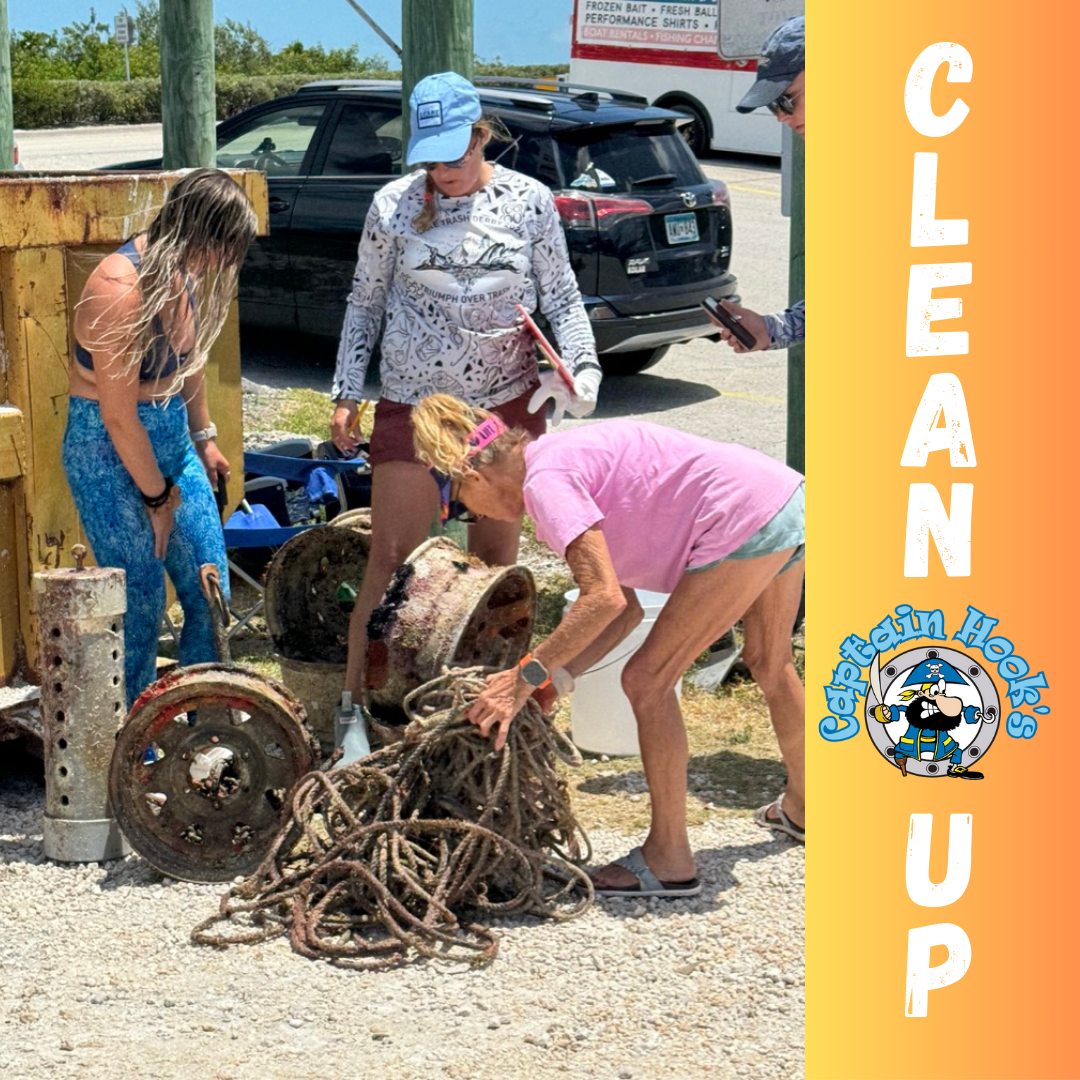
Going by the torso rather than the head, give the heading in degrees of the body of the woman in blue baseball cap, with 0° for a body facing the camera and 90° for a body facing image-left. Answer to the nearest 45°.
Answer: approximately 0°

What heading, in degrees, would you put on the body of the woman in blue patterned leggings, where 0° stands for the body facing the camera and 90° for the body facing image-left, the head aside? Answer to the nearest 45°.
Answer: approximately 315°

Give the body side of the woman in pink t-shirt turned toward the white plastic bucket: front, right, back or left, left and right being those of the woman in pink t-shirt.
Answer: right

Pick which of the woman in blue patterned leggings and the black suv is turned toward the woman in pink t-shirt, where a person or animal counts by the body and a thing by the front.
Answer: the woman in blue patterned leggings

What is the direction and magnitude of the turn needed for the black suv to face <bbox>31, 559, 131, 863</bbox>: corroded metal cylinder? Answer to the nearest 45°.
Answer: approximately 135° to its left

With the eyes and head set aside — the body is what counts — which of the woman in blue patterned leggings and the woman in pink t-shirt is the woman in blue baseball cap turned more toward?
the woman in pink t-shirt

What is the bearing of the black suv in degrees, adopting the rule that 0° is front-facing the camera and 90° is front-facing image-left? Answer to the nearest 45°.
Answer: approximately 135°

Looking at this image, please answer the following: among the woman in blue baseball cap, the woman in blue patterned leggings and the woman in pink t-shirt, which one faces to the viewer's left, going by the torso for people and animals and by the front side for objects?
the woman in pink t-shirt

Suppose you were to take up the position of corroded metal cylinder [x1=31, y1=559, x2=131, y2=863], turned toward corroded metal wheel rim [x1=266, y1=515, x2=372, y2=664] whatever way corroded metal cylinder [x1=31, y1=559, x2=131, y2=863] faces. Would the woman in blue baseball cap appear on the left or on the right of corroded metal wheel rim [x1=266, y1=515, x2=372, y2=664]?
right

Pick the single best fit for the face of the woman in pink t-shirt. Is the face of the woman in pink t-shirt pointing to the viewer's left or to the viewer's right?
to the viewer's left

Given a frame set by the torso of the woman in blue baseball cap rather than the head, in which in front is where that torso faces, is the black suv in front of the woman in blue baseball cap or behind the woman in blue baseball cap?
behind

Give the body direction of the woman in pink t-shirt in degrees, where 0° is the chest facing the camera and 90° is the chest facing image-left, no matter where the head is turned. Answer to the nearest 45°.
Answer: approximately 90°
